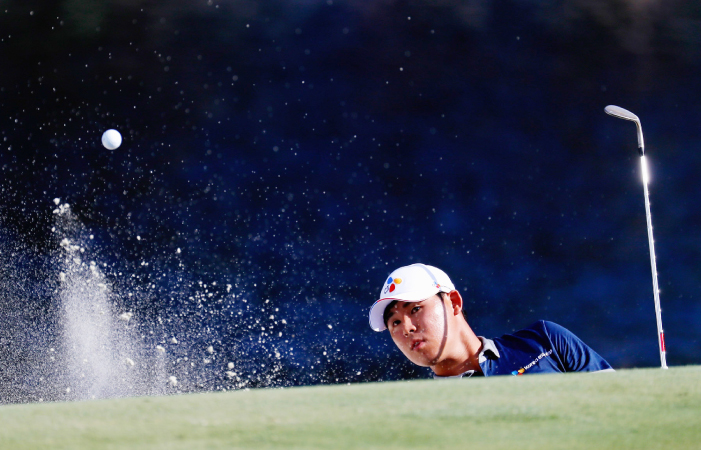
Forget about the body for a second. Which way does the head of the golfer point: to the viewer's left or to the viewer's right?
to the viewer's left

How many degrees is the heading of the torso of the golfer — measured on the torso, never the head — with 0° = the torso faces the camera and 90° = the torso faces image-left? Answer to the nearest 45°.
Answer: approximately 45°

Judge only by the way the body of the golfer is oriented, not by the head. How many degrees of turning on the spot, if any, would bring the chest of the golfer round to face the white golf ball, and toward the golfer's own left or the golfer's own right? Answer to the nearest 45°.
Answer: approximately 90° to the golfer's own right
